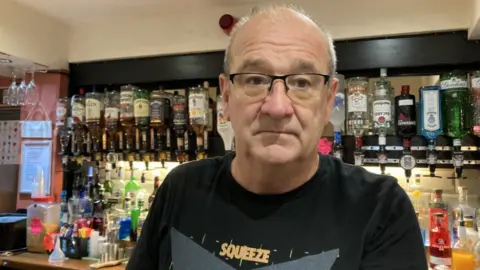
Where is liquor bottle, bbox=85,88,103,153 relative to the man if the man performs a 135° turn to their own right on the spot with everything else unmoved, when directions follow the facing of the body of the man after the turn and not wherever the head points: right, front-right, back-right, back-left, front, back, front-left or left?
front

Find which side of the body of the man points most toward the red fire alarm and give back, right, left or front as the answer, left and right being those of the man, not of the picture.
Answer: back

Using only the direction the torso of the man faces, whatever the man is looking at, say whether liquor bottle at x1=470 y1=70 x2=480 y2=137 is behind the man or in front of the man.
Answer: behind

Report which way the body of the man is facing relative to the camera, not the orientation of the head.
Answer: toward the camera

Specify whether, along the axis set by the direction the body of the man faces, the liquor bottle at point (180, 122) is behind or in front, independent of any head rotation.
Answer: behind

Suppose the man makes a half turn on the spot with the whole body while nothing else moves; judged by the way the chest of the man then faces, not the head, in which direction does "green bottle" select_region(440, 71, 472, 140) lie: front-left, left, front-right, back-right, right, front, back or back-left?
front-right

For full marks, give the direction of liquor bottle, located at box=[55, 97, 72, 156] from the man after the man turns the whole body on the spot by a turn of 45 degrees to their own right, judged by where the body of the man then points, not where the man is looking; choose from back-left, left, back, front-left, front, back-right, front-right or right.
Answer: right

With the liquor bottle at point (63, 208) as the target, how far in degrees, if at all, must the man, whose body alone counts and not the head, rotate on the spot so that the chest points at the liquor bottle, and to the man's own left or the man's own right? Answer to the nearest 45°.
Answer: approximately 135° to the man's own right

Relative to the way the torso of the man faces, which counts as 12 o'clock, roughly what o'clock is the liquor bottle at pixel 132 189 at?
The liquor bottle is roughly at 5 o'clock from the man.
